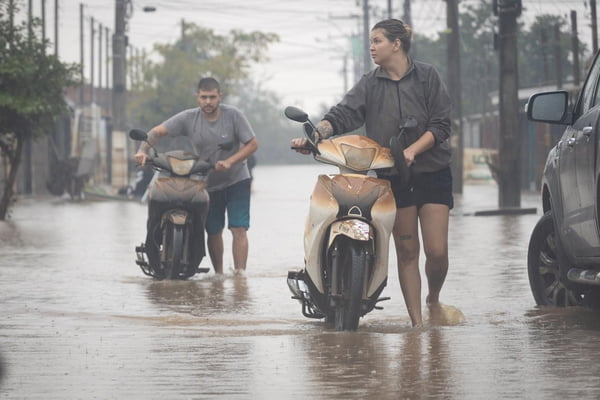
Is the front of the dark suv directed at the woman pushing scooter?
no

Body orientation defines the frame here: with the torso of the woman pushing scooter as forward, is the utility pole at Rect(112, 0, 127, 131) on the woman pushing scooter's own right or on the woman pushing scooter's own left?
on the woman pushing scooter's own right

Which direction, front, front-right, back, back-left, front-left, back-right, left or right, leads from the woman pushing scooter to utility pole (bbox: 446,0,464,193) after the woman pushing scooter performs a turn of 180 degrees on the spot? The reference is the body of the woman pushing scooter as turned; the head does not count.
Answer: front-left

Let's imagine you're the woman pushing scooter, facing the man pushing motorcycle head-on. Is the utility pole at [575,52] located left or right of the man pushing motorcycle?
right

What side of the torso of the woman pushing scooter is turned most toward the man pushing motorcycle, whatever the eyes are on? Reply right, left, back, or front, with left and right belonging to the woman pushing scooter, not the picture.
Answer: right

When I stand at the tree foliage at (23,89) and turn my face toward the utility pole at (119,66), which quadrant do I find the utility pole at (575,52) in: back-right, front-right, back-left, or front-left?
front-right

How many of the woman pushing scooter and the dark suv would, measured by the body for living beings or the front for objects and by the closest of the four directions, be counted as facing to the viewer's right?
0

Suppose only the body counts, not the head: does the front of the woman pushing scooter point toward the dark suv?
no

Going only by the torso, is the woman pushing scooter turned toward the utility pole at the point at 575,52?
no

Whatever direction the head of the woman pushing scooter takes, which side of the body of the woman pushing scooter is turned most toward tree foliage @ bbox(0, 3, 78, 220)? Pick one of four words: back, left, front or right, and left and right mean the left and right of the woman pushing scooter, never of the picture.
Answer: right

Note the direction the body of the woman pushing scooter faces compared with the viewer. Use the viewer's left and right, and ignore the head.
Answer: facing the viewer and to the left of the viewer
